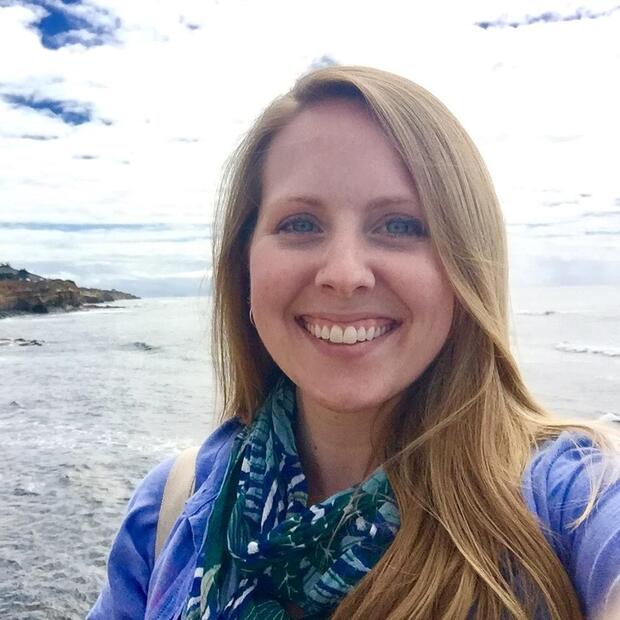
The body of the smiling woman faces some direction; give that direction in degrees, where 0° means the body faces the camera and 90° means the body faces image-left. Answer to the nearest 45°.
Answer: approximately 0°

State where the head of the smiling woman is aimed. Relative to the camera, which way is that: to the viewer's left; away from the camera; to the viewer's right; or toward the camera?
toward the camera
